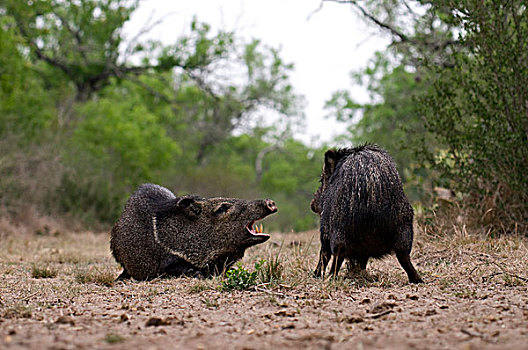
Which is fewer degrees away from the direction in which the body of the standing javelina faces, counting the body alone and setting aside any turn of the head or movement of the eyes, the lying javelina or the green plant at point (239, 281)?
the lying javelina

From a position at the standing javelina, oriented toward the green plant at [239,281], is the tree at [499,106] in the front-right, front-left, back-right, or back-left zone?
back-right

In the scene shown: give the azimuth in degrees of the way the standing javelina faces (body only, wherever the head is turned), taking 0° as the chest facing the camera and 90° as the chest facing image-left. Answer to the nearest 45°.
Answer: approximately 135°
